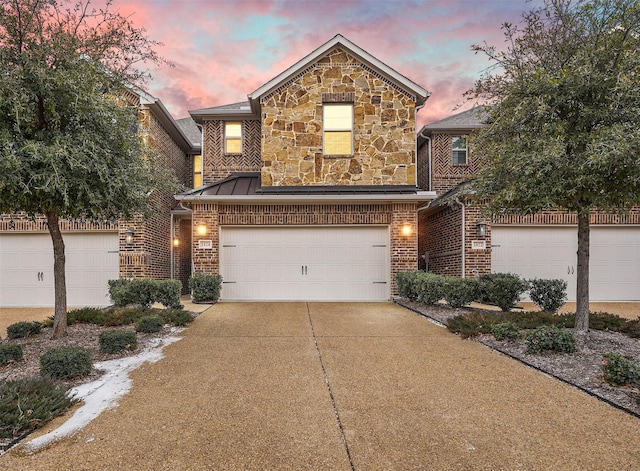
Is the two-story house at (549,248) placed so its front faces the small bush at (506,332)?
yes

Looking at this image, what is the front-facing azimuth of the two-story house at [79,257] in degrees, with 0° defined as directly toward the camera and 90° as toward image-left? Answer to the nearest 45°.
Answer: approximately 0°

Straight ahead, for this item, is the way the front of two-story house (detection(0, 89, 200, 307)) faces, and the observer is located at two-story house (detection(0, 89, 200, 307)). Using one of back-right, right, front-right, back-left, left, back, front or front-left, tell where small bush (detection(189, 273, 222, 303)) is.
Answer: front-left

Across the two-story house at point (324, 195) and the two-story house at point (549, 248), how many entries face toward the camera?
2

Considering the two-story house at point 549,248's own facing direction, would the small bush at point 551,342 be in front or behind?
in front

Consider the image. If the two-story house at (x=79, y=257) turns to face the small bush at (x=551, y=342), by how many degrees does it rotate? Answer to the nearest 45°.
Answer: approximately 45° to its left

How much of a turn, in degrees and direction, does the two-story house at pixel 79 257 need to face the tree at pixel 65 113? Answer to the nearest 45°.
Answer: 0° — it already faces it

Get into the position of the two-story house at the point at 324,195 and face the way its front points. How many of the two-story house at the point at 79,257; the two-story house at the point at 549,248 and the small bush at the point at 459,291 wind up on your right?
1

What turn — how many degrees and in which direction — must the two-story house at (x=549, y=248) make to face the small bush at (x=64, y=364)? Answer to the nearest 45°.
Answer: approximately 45° to its right

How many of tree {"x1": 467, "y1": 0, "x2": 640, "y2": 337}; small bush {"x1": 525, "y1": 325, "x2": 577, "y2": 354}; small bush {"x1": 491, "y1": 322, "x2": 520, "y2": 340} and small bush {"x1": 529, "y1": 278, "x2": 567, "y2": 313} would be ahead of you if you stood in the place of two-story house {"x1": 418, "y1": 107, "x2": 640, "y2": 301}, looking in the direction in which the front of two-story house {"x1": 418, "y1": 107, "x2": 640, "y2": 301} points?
4

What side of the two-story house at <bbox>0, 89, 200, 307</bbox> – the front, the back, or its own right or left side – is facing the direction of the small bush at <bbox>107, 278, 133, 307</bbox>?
front

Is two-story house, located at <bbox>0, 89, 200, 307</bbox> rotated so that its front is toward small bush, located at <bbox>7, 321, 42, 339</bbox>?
yes

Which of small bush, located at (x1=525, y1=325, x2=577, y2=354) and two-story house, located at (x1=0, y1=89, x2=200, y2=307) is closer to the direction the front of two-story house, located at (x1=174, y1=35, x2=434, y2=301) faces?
the small bush
